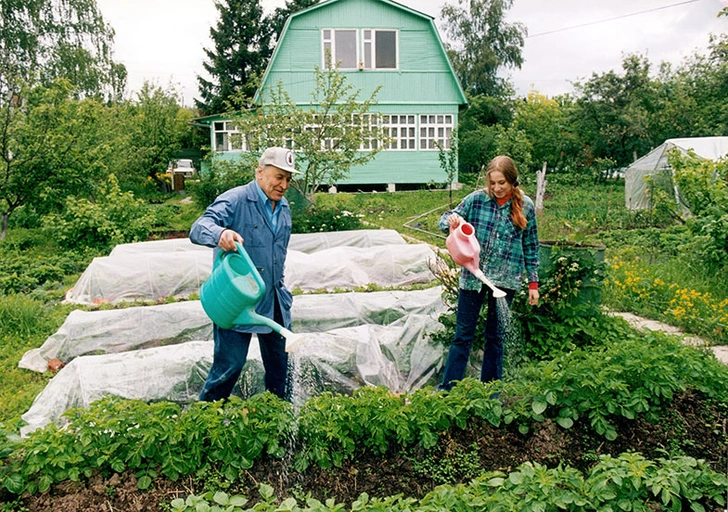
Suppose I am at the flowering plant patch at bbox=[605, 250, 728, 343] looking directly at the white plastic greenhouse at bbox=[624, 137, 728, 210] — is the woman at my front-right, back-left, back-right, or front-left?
back-left

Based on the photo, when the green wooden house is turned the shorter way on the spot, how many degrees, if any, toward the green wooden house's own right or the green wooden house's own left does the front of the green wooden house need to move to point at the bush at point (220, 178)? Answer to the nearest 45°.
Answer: approximately 45° to the green wooden house's own right

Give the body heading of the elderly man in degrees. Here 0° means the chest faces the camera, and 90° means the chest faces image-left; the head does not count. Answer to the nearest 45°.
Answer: approximately 315°

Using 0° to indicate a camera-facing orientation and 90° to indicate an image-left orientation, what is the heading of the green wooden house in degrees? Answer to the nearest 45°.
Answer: approximately 0°

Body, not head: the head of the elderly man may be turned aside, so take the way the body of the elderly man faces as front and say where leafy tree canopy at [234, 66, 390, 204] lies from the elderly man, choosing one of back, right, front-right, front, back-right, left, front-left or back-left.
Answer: back-left

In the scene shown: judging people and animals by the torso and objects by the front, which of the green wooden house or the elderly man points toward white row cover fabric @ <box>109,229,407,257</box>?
the green wooden house

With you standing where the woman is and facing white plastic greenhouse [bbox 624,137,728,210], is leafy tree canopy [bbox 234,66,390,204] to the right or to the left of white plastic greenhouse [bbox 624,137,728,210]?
left

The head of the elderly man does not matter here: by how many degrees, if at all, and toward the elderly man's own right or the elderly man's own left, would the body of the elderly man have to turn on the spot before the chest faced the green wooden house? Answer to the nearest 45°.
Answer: approximately 135° to the elderly man's own left

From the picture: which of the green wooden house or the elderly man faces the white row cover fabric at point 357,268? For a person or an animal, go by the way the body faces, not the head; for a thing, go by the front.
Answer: the green wooden house

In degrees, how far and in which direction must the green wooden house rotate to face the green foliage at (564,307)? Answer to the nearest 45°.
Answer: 0° — it already faces it

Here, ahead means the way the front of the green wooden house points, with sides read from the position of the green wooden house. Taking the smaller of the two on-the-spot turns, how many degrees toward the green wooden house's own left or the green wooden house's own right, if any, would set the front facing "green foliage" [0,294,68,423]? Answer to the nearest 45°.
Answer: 0° — it already faces it

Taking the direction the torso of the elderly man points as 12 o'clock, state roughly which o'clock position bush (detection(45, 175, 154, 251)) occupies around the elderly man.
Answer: The bush is roughly at 7 o'clock from the elderly man.

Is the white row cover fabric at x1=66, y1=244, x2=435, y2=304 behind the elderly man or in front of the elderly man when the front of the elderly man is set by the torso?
behind

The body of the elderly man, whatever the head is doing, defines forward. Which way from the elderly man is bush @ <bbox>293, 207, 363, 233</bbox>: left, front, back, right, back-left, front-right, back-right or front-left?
back-left

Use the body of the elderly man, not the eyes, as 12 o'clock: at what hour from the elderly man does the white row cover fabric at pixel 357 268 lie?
The white row cover fabric is roughly at 8 o'clock from the elderly man.
